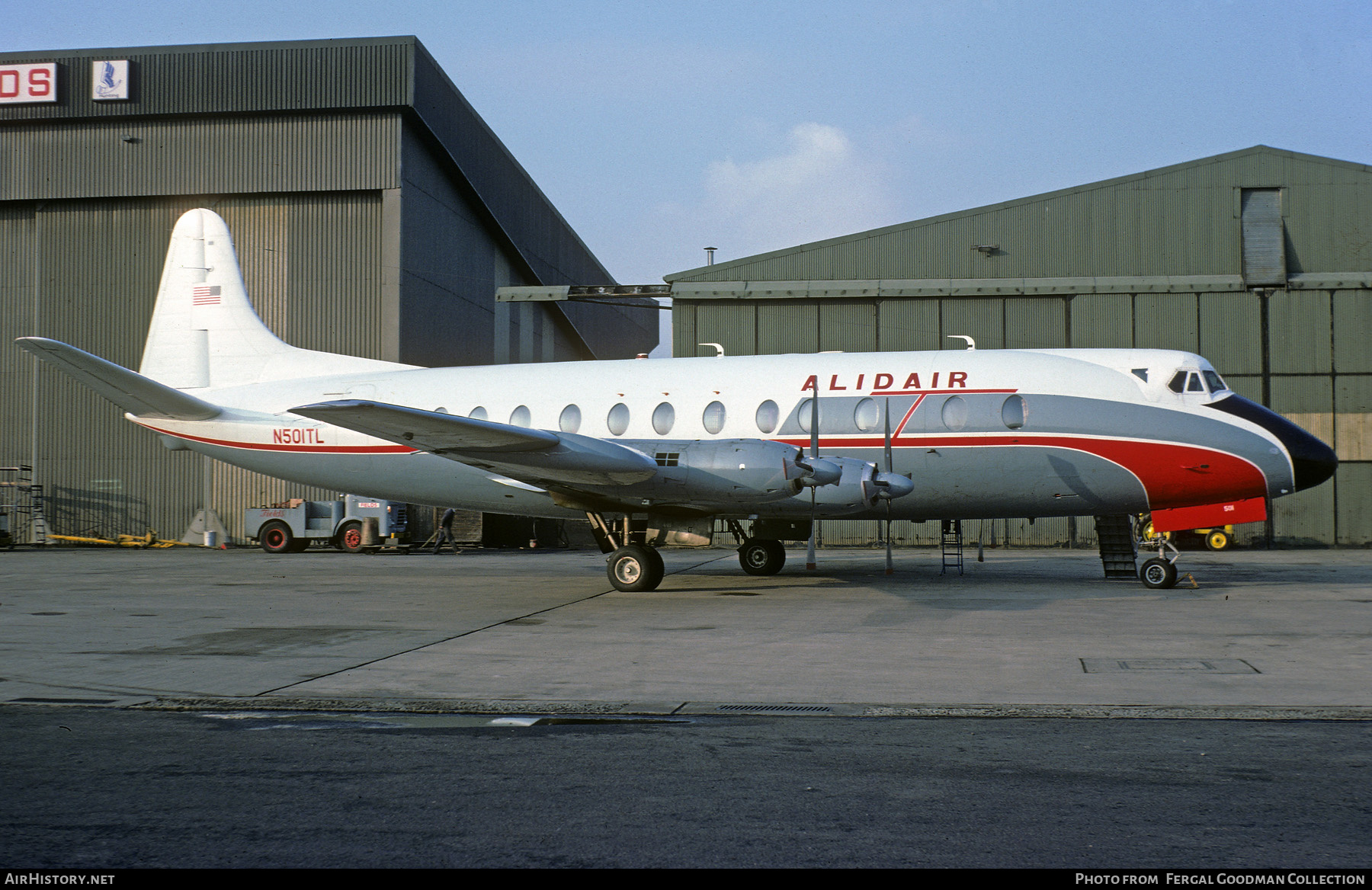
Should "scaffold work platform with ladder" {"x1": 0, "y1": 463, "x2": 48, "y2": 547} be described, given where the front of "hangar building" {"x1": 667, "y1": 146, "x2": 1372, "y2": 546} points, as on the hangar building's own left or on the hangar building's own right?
on the hangar building's own right

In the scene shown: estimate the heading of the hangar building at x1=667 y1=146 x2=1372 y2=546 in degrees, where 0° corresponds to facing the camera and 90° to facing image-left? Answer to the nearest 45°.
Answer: approximately 0°

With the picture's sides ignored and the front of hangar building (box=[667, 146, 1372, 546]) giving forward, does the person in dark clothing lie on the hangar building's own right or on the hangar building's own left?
on the hangar building's own right

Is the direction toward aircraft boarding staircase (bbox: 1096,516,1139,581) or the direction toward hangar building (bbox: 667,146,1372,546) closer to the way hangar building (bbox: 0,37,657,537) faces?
the aircraft boarding staircase

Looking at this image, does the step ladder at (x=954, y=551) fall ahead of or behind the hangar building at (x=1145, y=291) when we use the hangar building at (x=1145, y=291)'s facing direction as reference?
ahead

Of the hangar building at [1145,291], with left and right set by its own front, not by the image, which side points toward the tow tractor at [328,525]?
right

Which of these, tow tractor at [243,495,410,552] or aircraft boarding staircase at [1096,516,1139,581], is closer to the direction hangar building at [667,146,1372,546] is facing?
the aircraft boarding staircase
